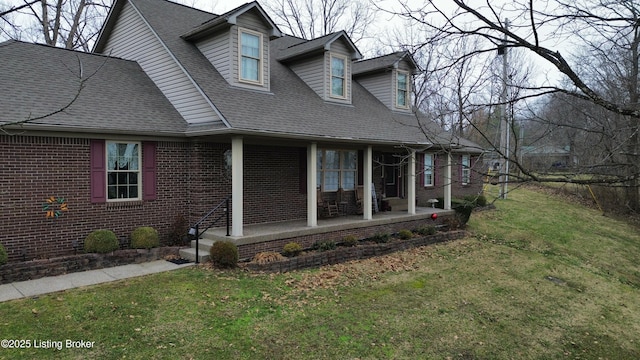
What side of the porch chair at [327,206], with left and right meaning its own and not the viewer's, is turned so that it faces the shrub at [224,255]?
right

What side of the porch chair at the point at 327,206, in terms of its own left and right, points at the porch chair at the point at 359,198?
left

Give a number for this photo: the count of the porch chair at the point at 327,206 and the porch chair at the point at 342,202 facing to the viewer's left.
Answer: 0

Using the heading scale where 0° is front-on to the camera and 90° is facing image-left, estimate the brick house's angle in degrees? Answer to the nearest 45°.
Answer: approximately 315°

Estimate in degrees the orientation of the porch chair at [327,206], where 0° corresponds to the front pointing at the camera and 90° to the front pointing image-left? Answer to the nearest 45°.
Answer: approximately 315°

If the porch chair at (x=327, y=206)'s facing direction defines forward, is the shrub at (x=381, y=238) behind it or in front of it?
in front

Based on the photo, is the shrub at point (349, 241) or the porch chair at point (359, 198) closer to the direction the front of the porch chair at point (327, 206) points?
the shrub

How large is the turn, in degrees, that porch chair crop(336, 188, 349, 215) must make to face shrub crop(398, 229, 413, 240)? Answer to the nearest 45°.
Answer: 0° — it already faces it

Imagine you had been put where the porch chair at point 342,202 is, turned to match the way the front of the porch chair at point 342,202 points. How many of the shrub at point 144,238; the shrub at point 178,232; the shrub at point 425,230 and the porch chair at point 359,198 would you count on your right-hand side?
2

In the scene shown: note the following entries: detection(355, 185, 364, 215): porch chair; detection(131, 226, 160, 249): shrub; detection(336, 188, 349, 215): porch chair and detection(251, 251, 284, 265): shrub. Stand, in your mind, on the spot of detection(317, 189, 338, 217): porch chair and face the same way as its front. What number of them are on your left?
2

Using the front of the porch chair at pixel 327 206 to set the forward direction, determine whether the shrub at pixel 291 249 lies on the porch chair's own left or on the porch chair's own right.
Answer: on the porch chair's own right

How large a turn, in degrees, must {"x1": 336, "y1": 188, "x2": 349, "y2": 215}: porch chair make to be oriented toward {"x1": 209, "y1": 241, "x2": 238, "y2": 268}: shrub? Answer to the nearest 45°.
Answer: approximately 90° to its right
